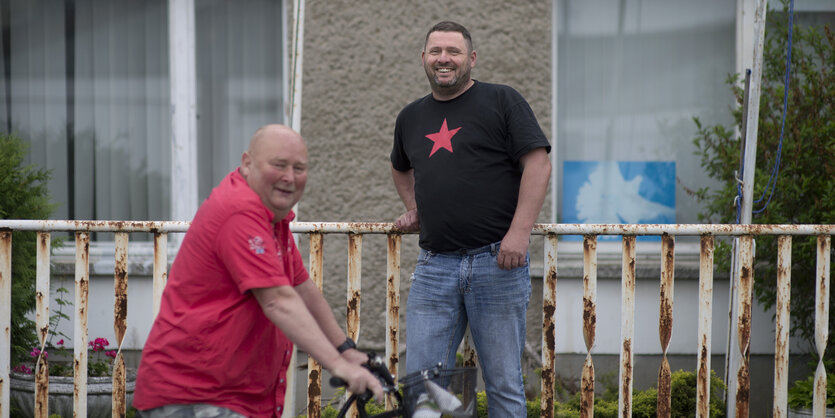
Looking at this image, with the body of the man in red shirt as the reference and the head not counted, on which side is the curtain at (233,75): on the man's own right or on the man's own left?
on the man's own left

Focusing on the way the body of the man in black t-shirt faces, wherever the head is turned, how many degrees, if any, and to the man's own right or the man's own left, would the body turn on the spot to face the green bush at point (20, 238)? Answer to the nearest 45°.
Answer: approximately 90° to the man's own right

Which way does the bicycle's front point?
to the viewer's right

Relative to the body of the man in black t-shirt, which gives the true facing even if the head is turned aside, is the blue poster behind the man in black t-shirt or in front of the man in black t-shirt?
behind

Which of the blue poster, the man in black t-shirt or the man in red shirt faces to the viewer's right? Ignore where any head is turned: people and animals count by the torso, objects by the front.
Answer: the man in red shirt

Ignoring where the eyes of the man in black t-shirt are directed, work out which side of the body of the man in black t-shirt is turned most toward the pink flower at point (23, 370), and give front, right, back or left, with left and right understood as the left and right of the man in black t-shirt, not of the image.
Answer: right

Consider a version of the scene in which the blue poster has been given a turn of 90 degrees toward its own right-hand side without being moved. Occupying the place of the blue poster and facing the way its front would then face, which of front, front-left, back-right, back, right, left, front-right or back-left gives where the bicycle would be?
left

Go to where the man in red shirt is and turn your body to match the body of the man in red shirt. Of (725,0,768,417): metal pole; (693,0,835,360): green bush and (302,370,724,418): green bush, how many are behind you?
0

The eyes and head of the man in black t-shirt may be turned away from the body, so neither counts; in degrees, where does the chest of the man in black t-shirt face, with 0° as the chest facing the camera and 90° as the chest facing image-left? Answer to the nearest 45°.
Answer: approximately 45°

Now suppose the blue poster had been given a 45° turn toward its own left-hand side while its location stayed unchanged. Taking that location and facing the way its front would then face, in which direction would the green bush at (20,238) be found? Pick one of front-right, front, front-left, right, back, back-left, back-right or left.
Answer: right

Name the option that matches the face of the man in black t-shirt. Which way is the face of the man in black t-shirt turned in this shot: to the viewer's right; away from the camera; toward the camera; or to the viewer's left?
toward the camera

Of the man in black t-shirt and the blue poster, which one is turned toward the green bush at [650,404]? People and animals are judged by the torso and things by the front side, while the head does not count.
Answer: the blue poster

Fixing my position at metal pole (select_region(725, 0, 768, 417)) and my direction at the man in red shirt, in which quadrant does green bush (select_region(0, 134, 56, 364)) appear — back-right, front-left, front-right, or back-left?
front-right

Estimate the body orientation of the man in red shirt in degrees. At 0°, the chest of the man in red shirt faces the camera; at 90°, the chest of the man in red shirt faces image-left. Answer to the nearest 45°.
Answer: approximately 270°

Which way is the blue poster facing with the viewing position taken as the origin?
facing the viewer
